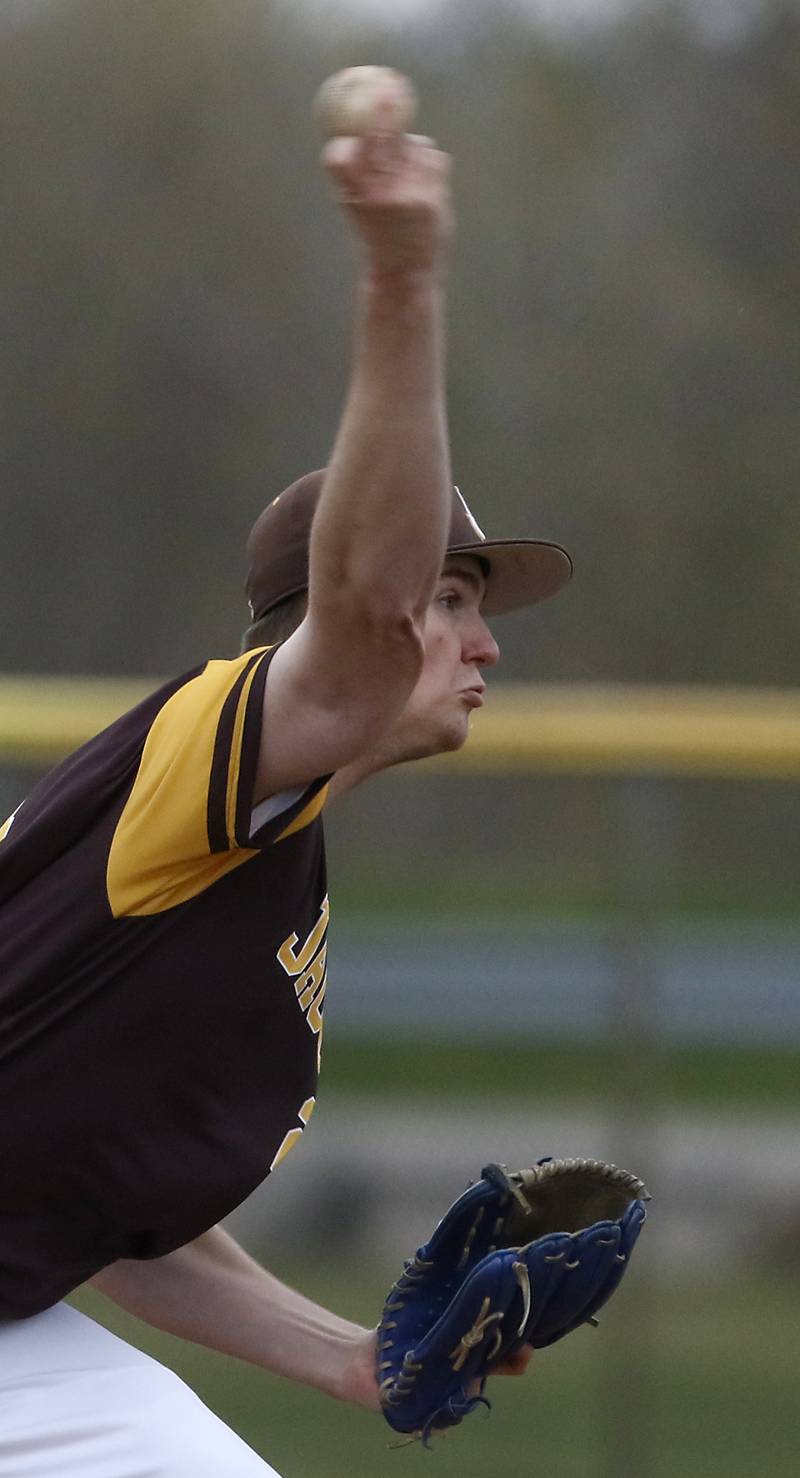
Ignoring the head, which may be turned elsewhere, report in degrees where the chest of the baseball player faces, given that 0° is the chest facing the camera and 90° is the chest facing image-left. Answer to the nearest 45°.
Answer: approximately 270°

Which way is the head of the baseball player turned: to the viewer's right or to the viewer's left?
to the viewer's right
